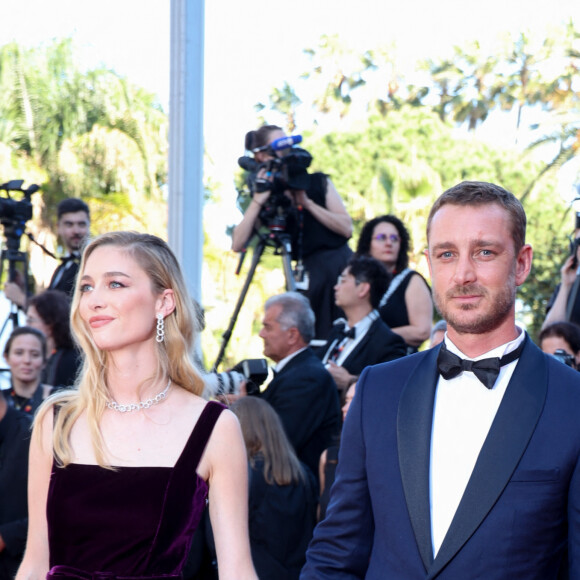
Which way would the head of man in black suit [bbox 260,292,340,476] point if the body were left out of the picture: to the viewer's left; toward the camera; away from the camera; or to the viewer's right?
to the viewer's left

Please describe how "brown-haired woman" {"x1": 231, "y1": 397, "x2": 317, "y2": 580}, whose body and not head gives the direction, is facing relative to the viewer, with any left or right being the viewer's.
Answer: facing away from the viewer and to the left of the viewer

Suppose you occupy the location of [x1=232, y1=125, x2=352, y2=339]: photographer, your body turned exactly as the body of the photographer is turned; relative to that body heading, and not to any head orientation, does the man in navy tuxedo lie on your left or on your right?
on your left

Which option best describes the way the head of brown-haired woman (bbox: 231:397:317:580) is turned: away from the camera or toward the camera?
away from the camera

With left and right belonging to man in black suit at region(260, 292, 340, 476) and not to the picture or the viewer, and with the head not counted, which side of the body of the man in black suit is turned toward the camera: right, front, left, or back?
left

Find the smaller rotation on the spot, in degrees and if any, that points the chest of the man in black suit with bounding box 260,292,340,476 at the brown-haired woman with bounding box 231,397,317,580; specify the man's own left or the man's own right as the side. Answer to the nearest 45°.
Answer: approximately 90° to the man's own left

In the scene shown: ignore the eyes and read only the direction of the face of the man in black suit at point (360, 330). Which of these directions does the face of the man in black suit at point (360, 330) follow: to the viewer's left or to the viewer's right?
to the viewer's left

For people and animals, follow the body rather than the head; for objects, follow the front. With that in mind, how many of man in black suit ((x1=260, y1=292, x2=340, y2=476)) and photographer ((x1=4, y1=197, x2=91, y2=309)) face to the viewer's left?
1
